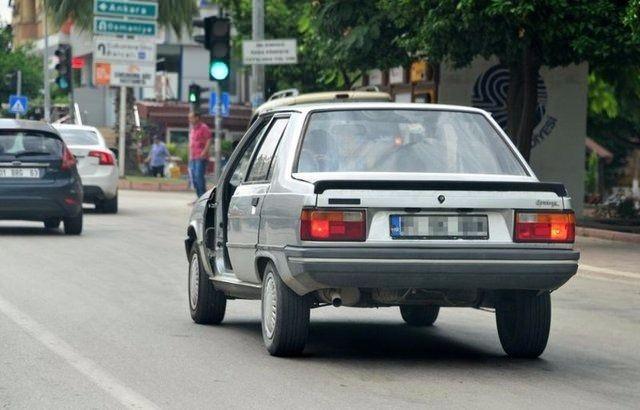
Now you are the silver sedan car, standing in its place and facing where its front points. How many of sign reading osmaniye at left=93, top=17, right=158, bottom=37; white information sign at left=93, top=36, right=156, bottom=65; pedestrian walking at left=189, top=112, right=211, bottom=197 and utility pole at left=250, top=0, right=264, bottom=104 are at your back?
0

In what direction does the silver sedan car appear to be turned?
away from the camera

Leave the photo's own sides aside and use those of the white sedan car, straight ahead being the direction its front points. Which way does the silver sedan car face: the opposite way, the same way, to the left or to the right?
the same way

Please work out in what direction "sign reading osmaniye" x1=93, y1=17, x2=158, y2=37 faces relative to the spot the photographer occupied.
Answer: facing the viewer

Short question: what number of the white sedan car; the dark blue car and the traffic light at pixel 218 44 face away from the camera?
2

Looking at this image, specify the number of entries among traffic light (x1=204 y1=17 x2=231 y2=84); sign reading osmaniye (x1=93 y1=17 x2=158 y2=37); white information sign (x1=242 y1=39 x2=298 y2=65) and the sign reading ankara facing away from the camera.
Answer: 0

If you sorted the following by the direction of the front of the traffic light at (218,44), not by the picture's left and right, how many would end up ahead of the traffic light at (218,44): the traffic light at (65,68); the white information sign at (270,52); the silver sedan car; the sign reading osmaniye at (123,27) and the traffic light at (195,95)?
1

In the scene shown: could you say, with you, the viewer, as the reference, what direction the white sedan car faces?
facing away from the viewer

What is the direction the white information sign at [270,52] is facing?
toward the camera

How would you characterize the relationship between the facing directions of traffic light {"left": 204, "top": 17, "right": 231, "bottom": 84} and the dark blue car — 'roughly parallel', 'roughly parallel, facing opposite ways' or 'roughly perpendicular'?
roughly parallel, facing opposite ways

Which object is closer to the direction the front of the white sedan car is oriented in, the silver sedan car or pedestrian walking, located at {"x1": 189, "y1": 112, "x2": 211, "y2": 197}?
the pedestrian walking

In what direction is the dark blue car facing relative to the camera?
away from the camera

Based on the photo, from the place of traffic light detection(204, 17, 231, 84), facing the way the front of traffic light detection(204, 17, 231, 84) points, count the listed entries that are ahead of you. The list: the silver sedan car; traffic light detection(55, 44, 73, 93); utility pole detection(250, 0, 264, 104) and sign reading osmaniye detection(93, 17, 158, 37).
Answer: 1

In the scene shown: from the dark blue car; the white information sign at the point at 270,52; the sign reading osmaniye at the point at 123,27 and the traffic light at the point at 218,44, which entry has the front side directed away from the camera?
the dark blue car

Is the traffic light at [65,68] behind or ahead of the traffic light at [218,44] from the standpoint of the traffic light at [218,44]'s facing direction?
behind

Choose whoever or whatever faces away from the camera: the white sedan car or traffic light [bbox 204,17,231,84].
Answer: the white sedan car

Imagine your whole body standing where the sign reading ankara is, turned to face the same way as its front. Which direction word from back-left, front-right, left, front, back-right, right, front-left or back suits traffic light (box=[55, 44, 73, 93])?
back-right
